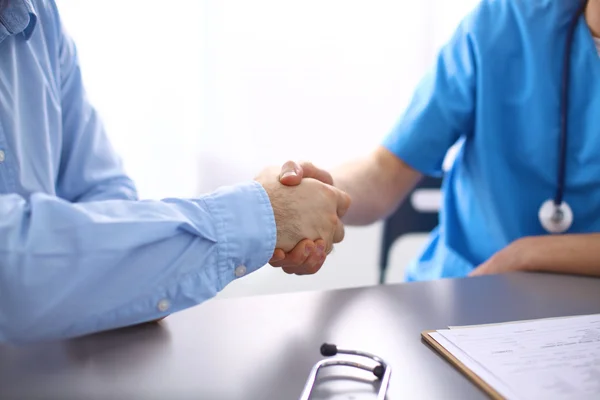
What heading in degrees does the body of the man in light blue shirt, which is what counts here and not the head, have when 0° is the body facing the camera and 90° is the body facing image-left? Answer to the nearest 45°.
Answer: approximately 315°

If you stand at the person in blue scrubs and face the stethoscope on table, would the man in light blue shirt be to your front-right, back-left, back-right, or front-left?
front-right

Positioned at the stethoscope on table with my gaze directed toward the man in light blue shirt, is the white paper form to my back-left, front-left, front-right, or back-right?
back-right

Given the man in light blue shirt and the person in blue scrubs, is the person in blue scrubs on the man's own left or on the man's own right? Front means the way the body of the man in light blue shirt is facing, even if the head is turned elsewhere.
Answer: on the man's own left
